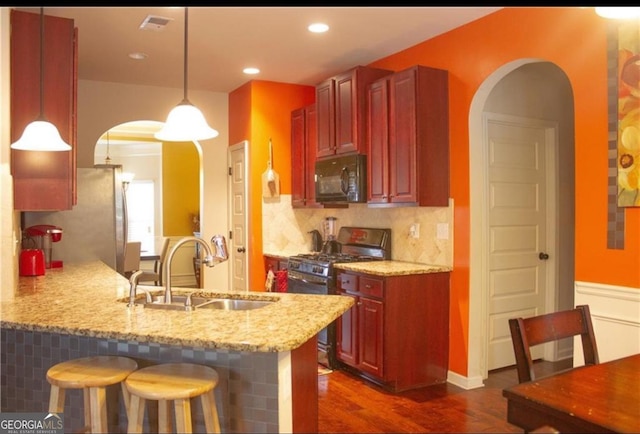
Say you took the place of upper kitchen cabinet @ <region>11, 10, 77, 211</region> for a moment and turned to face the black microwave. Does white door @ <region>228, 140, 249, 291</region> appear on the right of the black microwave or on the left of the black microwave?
left

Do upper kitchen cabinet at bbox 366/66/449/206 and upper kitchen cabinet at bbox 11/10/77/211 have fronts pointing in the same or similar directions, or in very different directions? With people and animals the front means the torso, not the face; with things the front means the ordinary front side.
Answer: very different directions

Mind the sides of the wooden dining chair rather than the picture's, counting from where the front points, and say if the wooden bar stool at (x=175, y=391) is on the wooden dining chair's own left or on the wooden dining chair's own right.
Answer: on the wooden dining chair's own right

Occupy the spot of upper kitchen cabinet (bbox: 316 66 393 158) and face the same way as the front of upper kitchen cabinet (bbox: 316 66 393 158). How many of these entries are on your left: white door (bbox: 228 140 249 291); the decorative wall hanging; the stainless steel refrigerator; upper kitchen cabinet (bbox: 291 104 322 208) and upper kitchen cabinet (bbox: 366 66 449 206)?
2

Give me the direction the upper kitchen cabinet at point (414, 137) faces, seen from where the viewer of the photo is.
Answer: facing the viewer and to the left of the viewer

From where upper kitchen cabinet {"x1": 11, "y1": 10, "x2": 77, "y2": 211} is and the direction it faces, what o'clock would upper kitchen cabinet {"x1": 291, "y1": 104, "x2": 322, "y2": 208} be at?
upper kitchen cabinet {"x1": 291, "y1": 104, "x2": 322, "y2": 208} is roughly at 11 o'clock from upper kitchen cabinet {"x1": 11, "y1": 10, "x2": 77, "y2": 211}.

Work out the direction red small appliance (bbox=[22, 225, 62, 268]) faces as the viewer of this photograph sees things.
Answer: facing to the right of the viewer

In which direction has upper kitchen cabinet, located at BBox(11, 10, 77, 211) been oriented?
to the viewer's right

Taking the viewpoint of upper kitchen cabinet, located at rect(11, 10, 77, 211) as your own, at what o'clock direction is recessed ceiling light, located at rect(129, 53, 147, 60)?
The recessed ceiling light is roughly at 10 o'clock from the upper kitchen cabinet.

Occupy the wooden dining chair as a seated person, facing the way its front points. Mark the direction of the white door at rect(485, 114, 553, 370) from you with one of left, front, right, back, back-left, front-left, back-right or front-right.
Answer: back-left
